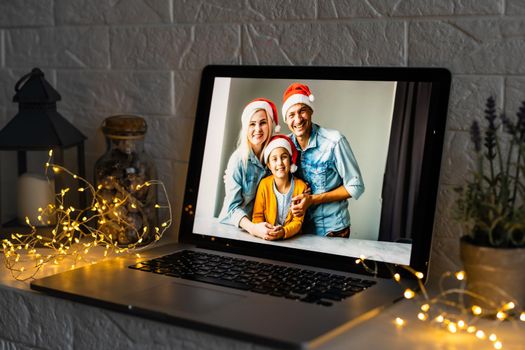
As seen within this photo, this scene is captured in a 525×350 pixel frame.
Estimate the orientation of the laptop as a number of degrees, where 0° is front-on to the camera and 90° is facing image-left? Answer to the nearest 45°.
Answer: approximately 45°

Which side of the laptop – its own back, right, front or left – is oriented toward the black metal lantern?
right

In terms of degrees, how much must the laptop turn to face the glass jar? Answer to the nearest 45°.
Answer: approximately 90° to its right

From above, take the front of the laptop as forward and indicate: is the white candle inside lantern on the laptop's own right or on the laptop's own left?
on the laptop's own right
